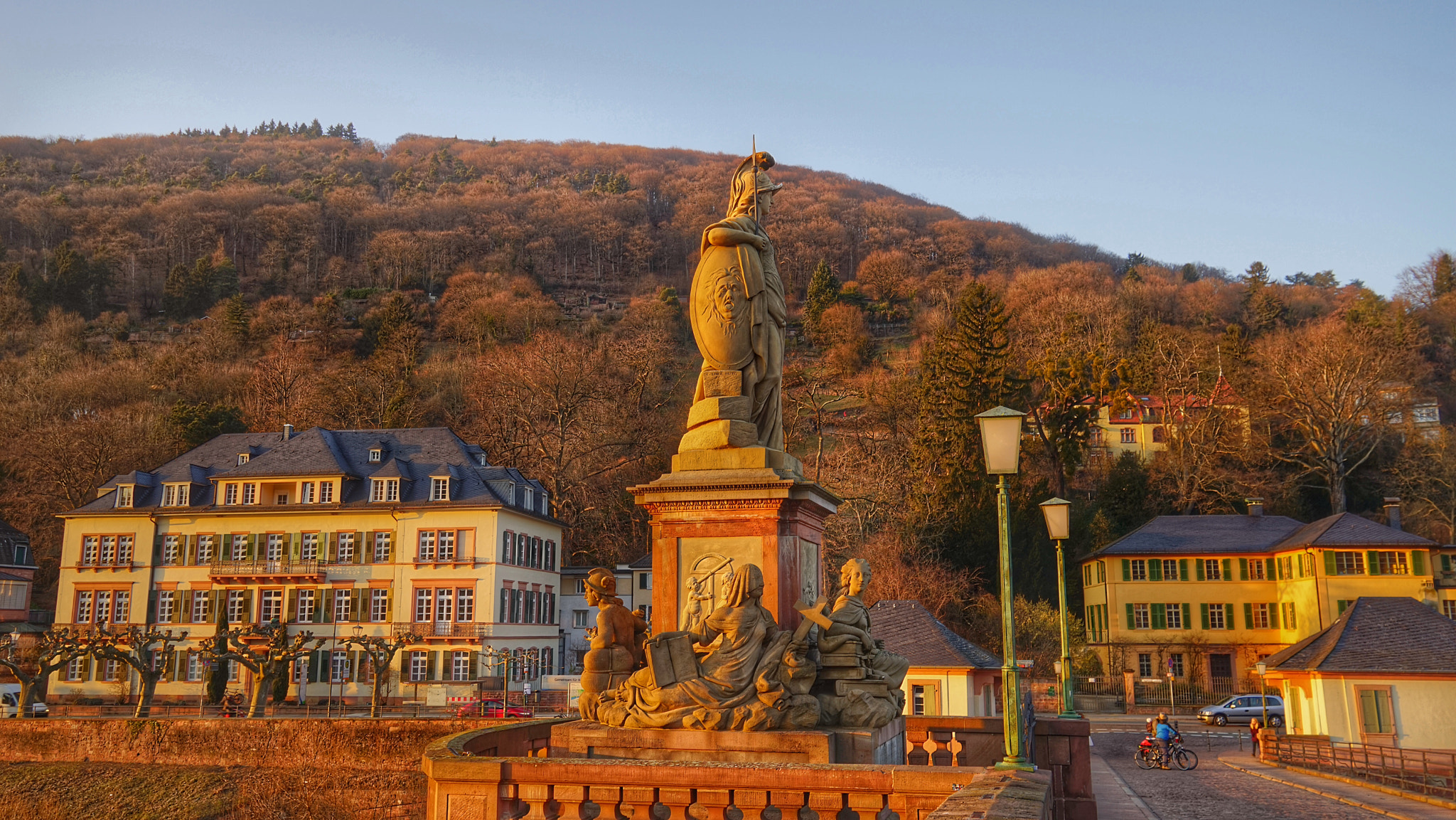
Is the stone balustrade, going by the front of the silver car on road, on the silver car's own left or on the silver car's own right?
on the silver car's own left

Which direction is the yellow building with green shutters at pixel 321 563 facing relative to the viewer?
toward the camera

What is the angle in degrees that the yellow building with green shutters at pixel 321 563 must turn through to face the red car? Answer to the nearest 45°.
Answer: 0° — it already faces it

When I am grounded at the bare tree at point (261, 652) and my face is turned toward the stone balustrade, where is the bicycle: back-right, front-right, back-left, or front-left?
front-left

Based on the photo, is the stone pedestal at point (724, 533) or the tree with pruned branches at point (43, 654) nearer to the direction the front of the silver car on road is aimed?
the tree with pruned branches

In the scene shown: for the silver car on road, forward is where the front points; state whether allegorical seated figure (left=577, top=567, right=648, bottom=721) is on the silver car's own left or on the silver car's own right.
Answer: on the silver car's own left

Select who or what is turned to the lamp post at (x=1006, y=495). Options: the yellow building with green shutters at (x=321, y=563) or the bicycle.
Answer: the yellow building with green shutters

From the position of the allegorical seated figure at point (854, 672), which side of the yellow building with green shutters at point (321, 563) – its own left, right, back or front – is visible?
front

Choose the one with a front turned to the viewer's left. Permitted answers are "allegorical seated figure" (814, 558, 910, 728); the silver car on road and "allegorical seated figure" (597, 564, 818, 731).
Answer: the silver car on road

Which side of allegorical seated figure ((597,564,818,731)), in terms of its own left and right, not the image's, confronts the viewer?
front

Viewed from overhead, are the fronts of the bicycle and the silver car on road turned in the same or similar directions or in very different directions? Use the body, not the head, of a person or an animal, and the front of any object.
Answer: very different directions

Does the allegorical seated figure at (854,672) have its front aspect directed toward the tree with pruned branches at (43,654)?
no

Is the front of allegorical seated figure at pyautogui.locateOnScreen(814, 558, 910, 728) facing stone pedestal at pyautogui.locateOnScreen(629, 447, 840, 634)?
no

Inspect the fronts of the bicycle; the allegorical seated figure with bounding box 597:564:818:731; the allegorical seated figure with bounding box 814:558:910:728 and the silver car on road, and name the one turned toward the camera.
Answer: the allegorical seated figure with bounding box 597:564:818:731

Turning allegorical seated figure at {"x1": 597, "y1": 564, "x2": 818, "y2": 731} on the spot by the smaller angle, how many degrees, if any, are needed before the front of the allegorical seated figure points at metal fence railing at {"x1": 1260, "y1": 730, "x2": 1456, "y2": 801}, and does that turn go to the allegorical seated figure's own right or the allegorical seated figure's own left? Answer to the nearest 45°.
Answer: approximately 135° to the allegorical seated figure's own left

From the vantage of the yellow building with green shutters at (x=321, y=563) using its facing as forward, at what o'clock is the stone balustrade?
The stone balustrade is roughly at 12 o'clock from the yellow building with green shutters.
